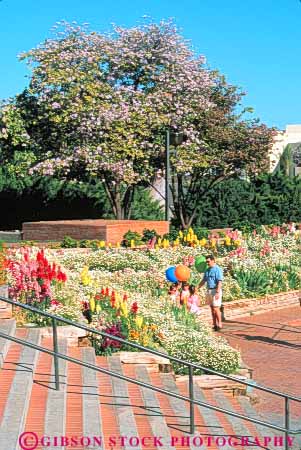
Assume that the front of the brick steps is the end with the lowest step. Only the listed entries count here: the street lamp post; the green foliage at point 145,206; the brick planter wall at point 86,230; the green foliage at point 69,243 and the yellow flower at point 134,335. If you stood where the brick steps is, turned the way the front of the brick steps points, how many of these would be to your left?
5

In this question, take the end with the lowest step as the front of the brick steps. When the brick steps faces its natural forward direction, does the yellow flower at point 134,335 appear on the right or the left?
on its left

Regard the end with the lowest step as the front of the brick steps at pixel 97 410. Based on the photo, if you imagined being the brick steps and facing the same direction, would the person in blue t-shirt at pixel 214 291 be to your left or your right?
on your left

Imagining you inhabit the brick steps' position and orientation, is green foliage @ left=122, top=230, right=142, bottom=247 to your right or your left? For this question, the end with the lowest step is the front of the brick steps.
on your left

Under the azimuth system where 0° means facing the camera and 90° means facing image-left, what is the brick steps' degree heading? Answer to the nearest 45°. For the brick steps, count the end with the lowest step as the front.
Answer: approximately 270°

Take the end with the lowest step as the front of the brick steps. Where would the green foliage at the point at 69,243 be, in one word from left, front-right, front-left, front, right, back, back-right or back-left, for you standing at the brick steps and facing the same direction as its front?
left

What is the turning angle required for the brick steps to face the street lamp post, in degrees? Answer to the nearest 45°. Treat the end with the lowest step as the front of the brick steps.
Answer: approximately 90° to its left

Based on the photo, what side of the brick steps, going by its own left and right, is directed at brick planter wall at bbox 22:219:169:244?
left

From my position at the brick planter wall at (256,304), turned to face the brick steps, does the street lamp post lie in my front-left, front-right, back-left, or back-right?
back-right

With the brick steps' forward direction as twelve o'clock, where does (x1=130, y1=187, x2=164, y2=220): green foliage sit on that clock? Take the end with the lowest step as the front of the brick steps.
The green foliage is roughly at 9 o'clock from the brick steps.
